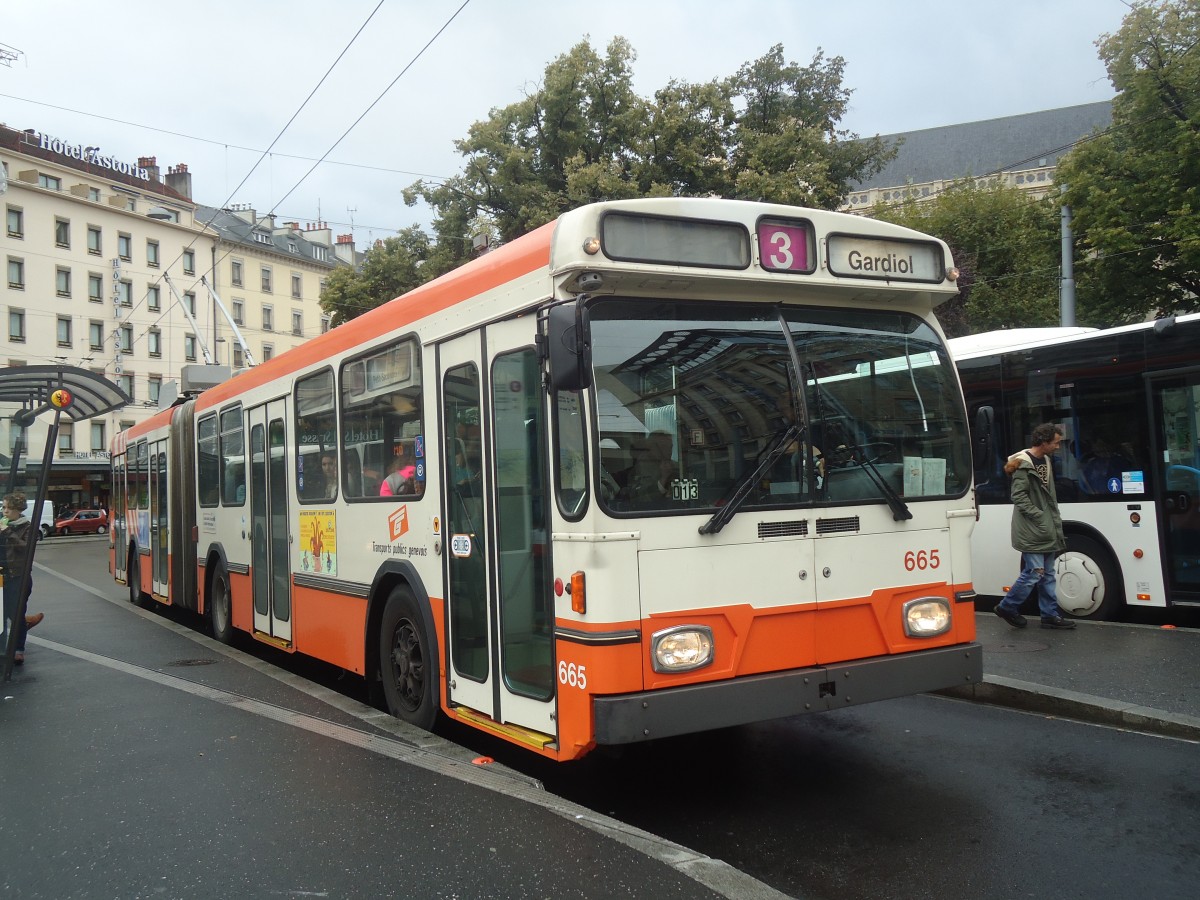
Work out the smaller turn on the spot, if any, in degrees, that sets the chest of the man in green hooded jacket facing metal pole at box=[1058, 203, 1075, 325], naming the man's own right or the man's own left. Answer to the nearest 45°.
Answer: approximately 90° to the man's own left

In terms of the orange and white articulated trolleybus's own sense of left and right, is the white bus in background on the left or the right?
on its left

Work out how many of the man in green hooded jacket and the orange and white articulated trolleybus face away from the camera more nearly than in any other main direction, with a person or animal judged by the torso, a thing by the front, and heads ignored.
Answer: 0

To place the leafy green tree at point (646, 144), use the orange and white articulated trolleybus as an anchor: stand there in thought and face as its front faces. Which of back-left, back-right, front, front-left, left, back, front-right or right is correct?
back-left

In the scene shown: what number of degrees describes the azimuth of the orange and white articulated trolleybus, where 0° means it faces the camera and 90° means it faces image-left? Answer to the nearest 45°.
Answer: approximately 315°

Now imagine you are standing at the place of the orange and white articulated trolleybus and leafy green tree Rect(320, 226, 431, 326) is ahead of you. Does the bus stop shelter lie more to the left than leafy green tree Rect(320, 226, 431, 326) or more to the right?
left

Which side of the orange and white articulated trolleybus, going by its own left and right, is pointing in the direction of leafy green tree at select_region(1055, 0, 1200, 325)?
left
